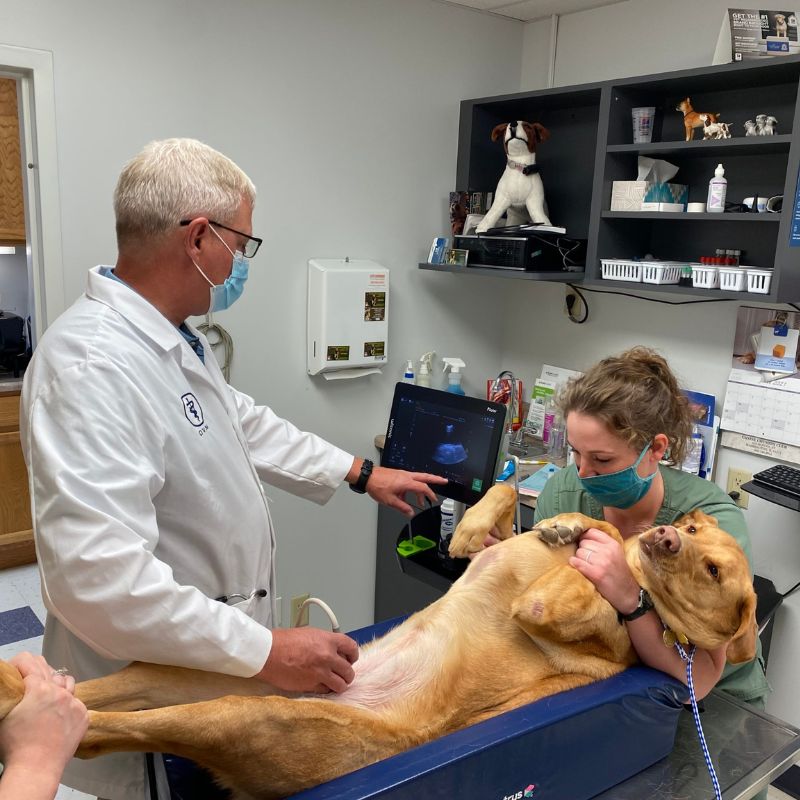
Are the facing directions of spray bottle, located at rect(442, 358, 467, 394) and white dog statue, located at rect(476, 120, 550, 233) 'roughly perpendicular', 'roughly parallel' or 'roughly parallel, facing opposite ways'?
roughly perpendicular

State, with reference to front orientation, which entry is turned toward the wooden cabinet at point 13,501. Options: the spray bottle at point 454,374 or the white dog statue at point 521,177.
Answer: the spray bottle

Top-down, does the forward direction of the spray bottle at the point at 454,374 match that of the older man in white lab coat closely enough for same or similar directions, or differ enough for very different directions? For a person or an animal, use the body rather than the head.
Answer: very different directions

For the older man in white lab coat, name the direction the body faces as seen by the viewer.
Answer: to the viewer's right

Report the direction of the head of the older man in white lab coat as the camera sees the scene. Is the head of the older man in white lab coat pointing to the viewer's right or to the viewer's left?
to the viewer's right

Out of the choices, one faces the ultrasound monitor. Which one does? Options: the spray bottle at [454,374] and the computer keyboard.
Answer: the computer keyboard

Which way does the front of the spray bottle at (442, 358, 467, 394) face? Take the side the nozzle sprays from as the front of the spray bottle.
to the viewer's left

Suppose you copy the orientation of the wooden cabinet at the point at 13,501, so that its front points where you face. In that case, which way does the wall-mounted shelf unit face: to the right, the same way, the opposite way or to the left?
to the right

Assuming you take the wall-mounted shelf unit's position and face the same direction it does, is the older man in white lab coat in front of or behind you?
in front
